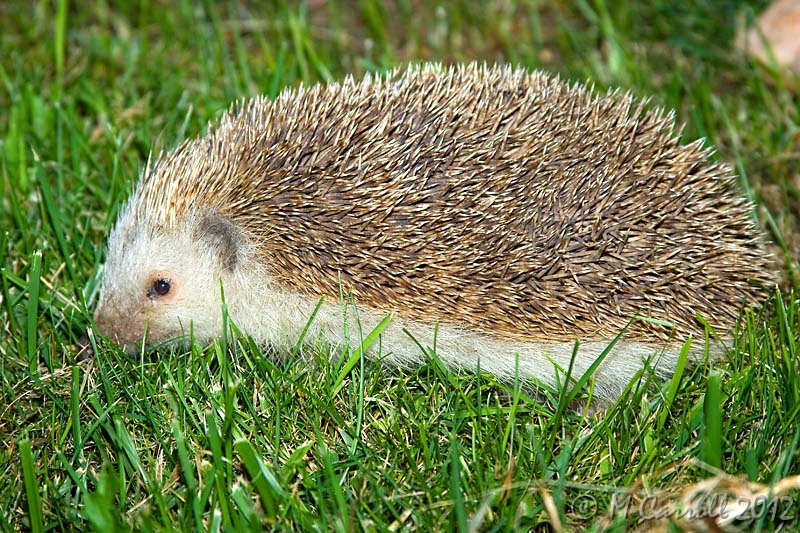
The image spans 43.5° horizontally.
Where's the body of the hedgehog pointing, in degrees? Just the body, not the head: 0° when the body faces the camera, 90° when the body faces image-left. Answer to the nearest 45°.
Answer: approximately 90°
